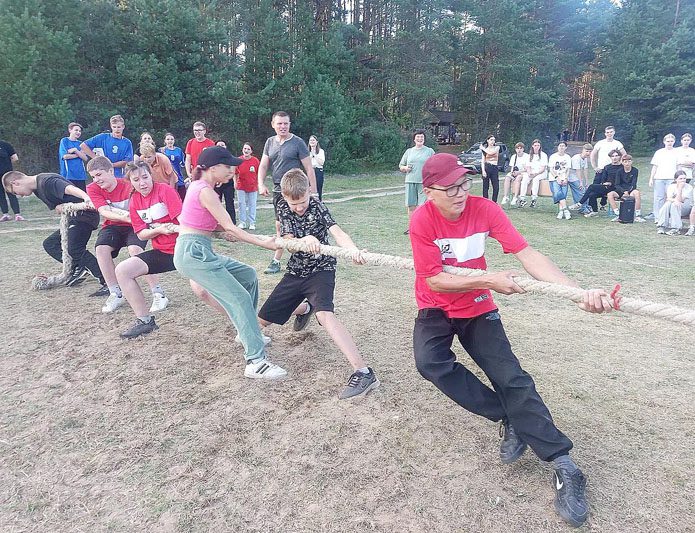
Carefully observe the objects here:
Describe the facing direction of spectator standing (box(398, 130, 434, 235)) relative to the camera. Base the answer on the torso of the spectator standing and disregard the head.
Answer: toward the camera

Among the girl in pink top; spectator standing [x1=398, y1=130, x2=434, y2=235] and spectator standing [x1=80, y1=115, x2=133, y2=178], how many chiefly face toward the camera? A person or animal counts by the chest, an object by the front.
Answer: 2

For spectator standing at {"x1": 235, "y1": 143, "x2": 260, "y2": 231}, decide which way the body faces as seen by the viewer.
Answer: toward the camera

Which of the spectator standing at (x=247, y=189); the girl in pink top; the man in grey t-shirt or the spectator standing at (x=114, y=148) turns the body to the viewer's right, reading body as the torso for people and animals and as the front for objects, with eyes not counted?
the girl in pink top

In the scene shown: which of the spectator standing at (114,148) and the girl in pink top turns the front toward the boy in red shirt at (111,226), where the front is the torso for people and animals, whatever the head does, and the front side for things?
the spectator standing

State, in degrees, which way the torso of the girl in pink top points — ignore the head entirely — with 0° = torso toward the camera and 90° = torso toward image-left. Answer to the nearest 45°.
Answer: approximately 270°

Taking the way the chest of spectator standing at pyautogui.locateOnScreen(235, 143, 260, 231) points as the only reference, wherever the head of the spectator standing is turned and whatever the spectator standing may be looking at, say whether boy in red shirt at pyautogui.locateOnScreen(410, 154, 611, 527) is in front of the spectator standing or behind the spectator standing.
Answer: in front

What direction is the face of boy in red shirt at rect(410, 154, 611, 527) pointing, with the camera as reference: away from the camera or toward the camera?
toward the camera

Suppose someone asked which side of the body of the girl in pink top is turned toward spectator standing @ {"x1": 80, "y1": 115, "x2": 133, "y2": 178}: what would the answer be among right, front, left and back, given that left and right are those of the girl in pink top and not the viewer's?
left

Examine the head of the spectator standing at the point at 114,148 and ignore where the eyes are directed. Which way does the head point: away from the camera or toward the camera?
toward the camera

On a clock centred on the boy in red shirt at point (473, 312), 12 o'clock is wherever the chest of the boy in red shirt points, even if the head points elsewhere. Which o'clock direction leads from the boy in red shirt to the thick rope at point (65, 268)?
The thick rope is roughly at 5 o'clock from the boy in red shirt.

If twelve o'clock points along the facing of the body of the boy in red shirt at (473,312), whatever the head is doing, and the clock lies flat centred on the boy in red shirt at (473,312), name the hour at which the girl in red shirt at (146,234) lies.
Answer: the girl in red shirt at (146,234) is roughly at 5 o'clock from the boy in red shirt at (473,312).

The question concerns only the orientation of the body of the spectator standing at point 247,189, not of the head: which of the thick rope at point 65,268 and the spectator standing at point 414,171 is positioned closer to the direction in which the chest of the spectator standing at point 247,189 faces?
the thick rope

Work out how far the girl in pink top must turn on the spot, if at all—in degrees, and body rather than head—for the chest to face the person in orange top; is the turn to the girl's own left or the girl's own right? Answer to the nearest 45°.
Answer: approximately 90° to the girl's own left

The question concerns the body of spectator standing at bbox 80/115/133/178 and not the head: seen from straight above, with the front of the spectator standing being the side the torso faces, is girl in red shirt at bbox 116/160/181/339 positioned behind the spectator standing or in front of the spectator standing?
in front

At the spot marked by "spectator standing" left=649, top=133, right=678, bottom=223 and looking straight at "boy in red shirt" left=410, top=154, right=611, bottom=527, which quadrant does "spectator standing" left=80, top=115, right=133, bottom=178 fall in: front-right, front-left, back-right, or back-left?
front-right

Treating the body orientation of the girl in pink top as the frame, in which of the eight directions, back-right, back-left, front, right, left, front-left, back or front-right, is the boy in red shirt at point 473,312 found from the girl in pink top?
front-right

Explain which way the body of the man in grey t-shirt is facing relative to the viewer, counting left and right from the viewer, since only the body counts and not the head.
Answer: facing the viewer
